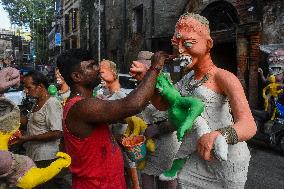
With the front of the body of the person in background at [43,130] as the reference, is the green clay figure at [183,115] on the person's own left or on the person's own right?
on the person's own left

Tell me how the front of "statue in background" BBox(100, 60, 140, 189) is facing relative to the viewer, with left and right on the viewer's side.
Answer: facing the viewer and to the left of the viewer

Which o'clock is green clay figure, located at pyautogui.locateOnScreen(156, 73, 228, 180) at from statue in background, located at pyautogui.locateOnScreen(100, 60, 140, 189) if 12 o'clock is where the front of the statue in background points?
The green clay figure is roughly at 10 o'clock from the statue in background.

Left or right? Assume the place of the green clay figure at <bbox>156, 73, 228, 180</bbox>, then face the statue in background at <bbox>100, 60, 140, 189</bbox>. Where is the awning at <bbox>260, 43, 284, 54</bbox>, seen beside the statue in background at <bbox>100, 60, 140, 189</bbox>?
right
